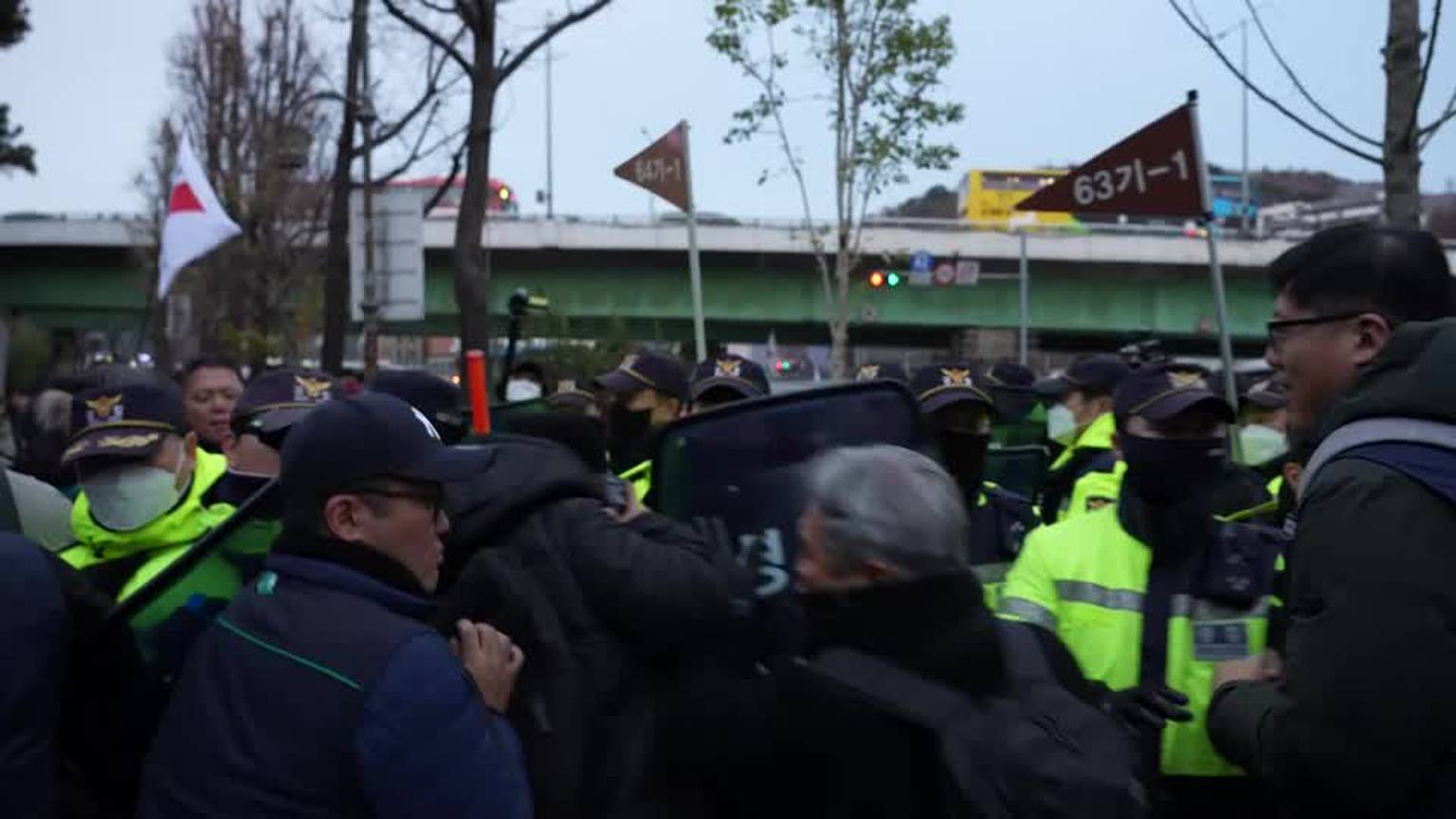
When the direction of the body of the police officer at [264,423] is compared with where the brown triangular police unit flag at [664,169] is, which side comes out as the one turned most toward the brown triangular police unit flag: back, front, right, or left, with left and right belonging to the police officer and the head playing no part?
left

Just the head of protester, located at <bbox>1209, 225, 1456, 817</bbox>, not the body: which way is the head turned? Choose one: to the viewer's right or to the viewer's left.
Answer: to the viewer's left

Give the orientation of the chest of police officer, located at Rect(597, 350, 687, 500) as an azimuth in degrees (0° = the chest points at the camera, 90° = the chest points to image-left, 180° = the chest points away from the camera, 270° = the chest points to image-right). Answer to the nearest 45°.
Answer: approximately 45°

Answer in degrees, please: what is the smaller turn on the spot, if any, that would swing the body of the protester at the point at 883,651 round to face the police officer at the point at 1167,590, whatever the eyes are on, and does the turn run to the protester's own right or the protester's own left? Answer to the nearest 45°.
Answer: approximately 90° to the protester's own right

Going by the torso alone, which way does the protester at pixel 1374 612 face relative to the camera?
to the viewer's left

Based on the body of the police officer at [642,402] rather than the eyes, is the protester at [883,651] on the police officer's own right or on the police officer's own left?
on the police officer's own left

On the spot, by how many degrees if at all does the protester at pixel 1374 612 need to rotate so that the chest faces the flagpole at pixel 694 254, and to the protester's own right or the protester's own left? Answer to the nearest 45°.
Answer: approximately 45° to the protester's own right

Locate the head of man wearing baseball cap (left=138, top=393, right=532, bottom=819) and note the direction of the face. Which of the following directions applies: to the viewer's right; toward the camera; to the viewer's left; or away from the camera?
to the viewer's right
